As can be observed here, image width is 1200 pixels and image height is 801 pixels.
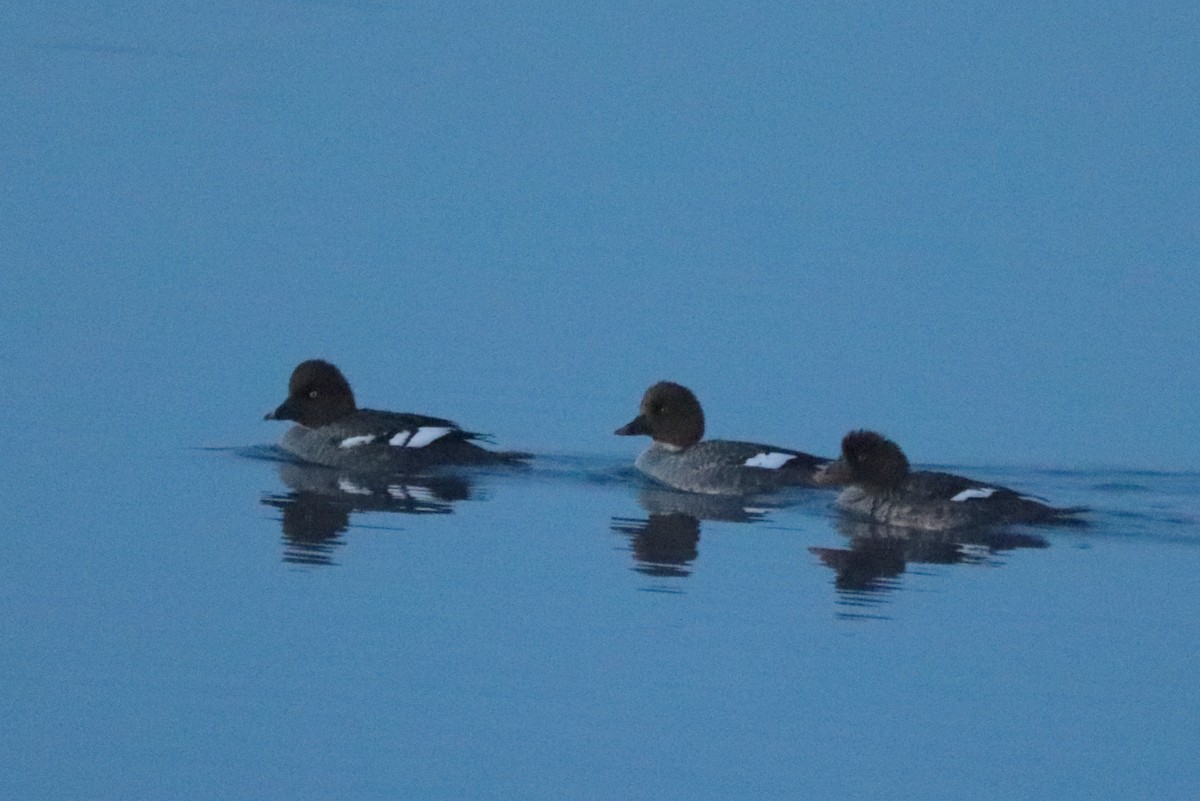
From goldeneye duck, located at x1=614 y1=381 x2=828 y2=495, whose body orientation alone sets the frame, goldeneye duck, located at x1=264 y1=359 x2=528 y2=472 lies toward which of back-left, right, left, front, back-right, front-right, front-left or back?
front

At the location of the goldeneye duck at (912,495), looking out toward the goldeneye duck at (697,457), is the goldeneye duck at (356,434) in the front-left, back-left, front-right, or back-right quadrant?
front-left

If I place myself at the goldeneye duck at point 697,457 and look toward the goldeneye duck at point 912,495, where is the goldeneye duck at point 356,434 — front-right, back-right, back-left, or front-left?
back-right

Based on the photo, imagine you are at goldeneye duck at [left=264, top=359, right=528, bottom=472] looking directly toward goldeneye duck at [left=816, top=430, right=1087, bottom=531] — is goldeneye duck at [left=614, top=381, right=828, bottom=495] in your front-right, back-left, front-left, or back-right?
front-left

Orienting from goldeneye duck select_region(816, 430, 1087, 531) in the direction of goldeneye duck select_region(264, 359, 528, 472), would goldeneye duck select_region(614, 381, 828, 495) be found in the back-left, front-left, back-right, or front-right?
front-right

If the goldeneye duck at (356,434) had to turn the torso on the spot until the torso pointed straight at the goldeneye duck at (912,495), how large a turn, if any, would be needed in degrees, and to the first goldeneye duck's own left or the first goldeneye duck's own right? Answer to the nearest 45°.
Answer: approximately 135° to the first goldeneye duck's own left

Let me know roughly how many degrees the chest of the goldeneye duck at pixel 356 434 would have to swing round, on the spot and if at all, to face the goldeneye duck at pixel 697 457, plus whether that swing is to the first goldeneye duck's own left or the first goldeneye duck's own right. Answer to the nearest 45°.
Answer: approximately 180°

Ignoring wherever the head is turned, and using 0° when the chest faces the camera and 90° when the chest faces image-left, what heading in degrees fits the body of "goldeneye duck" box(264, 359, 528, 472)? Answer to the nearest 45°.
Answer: approximately 90°

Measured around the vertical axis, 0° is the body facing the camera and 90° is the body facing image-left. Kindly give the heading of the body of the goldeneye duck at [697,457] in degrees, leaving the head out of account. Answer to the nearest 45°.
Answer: approximately 90°

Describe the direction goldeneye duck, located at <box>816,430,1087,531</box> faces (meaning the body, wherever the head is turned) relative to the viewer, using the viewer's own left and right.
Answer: facing to the left of the viewer

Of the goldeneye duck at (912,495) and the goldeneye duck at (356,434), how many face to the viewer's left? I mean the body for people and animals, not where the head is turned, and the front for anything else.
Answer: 2

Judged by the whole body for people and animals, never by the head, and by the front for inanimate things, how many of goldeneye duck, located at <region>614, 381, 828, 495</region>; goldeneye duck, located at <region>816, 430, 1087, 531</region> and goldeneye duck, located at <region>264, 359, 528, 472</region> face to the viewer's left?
3
